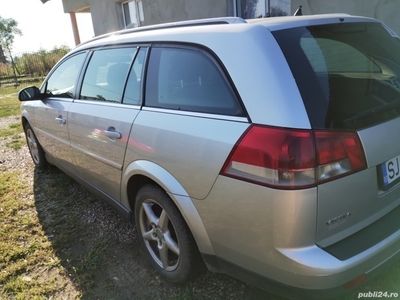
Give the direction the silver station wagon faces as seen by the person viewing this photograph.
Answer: facing away from the viewer and to the left of the viewer

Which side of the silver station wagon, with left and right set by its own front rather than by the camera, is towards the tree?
front
